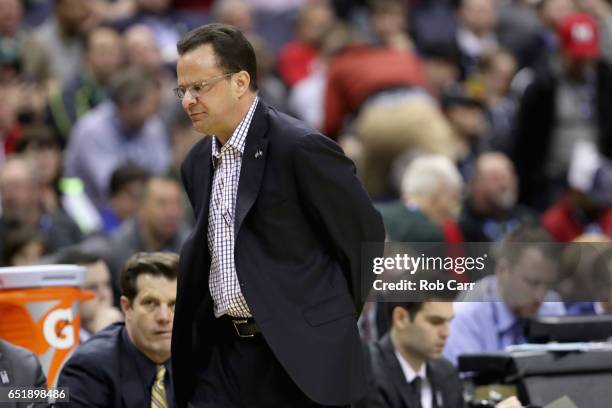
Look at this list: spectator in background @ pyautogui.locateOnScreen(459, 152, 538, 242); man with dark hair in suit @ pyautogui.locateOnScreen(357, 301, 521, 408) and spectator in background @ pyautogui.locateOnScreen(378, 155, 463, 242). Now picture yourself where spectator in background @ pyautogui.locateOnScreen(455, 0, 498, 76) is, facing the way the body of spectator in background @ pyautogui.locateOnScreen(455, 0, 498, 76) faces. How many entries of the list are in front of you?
3

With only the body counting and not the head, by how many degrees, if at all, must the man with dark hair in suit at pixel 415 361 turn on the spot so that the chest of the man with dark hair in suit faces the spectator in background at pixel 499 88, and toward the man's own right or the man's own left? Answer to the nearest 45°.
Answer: approximately 135° to the man's own left

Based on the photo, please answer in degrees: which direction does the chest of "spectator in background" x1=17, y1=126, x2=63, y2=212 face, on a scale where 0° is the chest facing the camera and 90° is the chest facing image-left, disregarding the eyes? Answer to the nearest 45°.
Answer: approximately 0°

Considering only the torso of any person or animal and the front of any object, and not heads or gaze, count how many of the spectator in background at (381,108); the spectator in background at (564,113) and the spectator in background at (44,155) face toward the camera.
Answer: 2

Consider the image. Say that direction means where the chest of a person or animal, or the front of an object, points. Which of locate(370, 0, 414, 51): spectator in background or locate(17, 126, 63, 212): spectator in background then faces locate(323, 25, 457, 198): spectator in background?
locate(370, 0, 414, 51): spectator in background

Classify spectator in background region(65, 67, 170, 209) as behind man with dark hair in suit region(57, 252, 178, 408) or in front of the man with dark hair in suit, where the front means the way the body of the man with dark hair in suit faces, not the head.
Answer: behind

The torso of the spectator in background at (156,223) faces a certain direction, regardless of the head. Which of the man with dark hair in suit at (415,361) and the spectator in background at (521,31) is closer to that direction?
the man with dark hair in suit

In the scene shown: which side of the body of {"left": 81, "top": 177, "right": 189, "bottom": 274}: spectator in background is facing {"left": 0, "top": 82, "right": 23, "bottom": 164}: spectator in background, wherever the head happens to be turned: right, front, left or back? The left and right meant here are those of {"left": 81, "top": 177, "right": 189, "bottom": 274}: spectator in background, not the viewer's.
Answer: back

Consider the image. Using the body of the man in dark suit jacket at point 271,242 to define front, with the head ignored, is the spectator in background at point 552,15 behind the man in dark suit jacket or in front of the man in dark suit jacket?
behind
